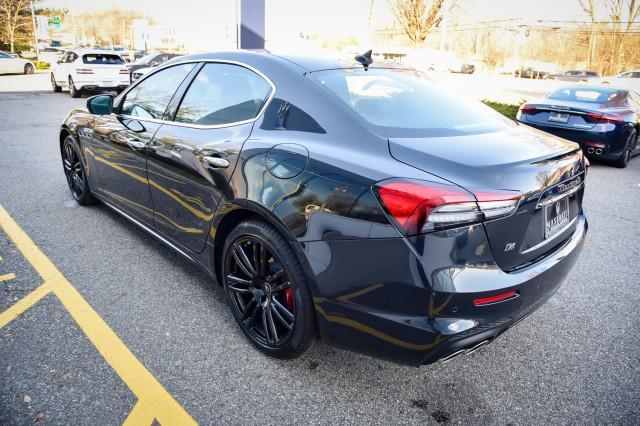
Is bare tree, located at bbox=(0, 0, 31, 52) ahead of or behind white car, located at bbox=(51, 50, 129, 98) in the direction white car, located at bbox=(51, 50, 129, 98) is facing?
ahead

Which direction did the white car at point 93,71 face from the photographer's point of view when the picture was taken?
facing away from the viewer and to the left of the viewer

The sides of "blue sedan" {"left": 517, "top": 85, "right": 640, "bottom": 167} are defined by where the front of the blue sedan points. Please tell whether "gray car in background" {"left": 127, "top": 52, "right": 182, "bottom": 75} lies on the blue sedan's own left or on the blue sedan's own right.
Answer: on the blue sedan's own left

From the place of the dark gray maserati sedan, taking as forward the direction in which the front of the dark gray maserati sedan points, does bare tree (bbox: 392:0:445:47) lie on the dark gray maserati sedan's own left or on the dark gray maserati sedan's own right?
on the dark gray maserati sedan's own right

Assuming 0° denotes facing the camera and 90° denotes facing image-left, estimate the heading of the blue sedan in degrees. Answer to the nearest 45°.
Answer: approximately 225°

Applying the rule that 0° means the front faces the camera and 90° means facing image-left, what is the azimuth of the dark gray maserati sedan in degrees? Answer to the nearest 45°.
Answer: approximately 135°

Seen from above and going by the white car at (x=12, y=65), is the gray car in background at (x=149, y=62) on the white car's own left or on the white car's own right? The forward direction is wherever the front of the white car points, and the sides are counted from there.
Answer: on the white car's own right
